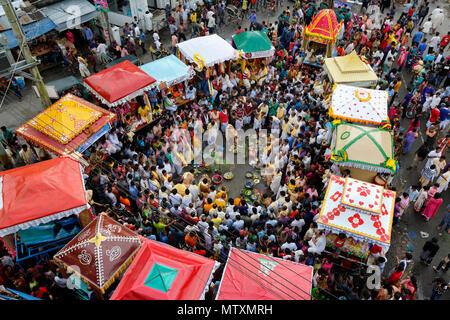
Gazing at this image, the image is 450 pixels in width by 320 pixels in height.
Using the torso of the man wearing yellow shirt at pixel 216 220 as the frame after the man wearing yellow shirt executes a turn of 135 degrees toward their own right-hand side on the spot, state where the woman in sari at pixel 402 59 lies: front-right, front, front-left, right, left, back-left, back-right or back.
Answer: left

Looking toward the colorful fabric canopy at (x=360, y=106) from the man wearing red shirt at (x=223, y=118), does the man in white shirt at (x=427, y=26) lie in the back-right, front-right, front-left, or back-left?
front-left

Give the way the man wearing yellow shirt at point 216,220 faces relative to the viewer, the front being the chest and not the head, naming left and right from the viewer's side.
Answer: facing away from the viewer

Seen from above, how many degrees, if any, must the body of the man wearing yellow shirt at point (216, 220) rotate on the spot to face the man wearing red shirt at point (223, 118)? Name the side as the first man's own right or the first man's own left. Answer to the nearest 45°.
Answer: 0° — they already face them

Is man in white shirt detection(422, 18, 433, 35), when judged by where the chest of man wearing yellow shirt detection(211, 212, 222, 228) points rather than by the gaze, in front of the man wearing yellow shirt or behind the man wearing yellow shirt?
in front

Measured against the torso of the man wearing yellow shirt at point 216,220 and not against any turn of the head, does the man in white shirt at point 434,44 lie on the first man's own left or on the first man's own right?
on the first man's own right

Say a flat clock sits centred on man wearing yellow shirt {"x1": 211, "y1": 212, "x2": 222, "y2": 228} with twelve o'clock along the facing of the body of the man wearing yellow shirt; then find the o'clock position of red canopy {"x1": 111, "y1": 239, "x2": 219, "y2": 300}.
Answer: The red canopy is roughly at 7 o'clock from the man wearing yellow shirt.

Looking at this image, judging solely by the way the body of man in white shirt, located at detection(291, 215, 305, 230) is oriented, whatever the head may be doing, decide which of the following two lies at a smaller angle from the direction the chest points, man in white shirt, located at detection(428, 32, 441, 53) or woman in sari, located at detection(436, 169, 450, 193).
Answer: the man in white shirt

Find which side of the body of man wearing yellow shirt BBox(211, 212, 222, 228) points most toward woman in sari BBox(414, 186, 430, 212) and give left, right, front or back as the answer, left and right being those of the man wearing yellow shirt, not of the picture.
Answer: right
